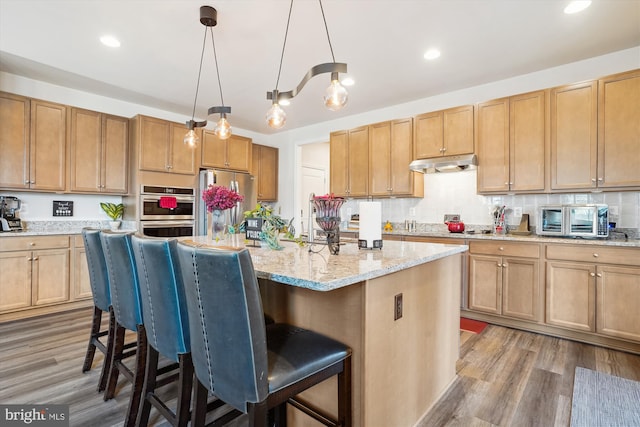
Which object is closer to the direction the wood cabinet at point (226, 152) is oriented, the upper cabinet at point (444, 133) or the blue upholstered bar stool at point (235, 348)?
the upper cabinet

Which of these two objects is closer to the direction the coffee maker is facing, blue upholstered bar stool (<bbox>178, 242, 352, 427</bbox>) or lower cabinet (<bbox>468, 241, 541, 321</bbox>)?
the blue upholstered bar stool

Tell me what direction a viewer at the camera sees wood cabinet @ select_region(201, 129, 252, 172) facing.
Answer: facing the viewer and to the right of the viewer

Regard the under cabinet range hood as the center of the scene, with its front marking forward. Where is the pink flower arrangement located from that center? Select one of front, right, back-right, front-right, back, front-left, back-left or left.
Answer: front

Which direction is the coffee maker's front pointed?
toward the camera

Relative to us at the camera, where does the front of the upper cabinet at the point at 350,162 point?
facing the viewer and to the left of the viewer

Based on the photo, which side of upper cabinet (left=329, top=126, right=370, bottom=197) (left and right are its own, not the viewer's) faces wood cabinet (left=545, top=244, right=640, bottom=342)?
left

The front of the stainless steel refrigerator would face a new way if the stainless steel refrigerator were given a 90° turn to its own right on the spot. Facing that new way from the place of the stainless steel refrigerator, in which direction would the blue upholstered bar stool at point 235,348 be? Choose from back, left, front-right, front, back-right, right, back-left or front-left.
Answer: front-left

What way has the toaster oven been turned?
toward the camera

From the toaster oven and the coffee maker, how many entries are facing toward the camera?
2
